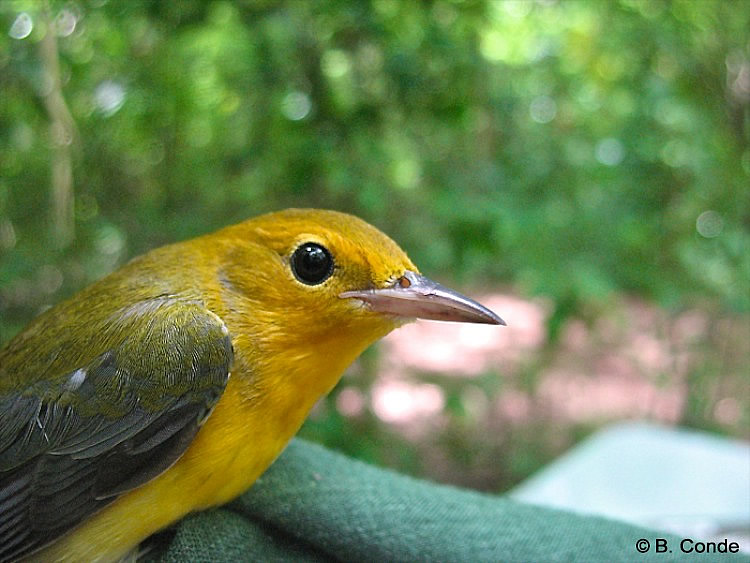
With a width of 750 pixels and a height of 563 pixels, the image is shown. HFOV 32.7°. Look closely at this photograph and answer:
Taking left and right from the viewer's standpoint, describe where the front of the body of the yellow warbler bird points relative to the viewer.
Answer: facing to the right of the viewer
